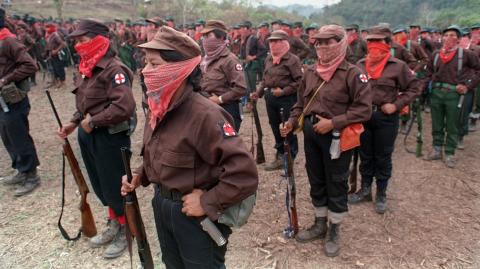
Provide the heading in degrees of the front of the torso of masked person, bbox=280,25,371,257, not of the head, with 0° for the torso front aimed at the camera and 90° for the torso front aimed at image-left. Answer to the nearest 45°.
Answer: approximately 45°

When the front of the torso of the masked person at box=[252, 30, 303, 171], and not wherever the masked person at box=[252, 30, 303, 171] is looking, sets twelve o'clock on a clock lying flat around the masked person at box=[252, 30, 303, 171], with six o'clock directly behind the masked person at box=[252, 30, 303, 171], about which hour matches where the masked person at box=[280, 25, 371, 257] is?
the masked person at box=[280, 25, 371, 257] is roughly at 10 o'clock from the masked person at box=[252, 30, 303, 171].

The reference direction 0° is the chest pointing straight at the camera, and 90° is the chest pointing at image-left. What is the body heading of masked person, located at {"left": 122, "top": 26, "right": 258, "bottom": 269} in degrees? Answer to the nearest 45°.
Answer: approximately 45°

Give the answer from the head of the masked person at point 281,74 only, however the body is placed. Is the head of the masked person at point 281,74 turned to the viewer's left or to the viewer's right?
to the viewer's left

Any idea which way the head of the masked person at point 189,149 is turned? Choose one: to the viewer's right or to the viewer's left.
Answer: to the viewer's left
